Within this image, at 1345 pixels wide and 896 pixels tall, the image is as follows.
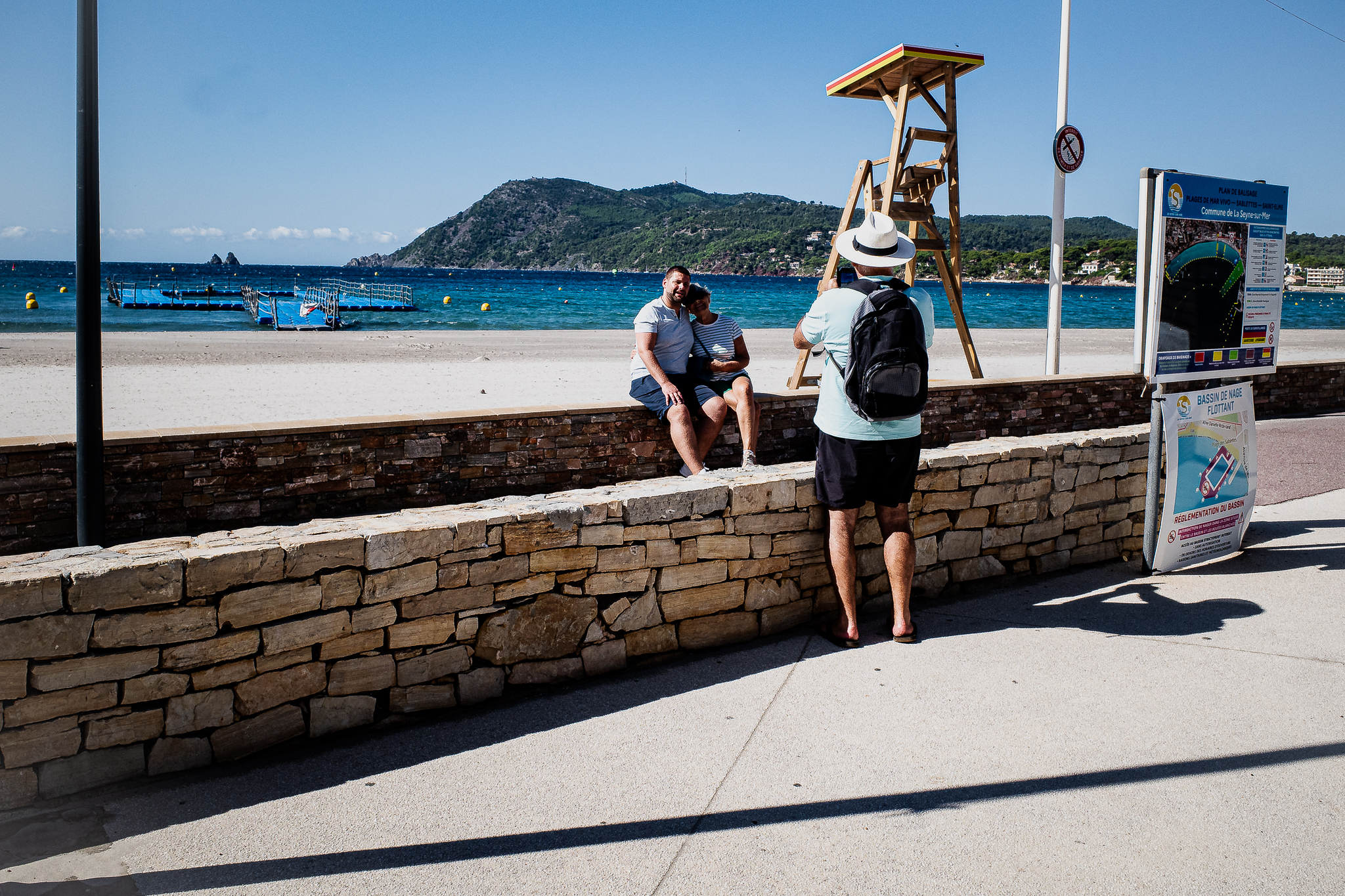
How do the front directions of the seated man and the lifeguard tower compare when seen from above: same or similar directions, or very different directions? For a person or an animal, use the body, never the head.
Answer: very different directions

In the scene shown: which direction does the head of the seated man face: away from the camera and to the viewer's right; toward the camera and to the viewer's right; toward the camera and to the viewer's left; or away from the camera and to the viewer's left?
toward the camera and to the viewer's right

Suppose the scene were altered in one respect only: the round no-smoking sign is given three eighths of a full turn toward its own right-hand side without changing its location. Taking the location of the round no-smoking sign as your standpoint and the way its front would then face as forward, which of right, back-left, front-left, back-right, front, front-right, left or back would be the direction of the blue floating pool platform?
front-right

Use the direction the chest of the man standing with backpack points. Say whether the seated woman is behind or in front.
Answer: in front

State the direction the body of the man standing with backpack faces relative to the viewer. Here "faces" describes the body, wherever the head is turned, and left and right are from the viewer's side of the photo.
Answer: facing away from the viewer and to the left of the viewer

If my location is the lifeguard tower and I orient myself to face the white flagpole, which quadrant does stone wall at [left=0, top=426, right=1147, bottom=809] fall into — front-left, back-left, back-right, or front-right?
back-right

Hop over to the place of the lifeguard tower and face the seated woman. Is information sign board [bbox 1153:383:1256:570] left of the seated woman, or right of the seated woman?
left

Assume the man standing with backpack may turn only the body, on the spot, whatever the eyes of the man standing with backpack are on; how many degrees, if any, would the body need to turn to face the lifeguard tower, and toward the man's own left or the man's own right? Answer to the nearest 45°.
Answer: approximately 45° to the man's own right

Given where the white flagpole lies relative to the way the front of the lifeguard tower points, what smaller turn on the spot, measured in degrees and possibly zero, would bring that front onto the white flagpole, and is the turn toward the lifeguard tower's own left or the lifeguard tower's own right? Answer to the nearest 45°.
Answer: approximately 90° to the lifeguard tower's own right

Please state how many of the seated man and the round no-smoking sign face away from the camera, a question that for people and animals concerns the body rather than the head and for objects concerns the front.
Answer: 0

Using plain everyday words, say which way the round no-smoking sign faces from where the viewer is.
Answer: facing the viewer and to the right of the viewer

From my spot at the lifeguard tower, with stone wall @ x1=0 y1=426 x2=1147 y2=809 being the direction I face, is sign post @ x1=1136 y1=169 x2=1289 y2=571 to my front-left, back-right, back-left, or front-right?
front-left

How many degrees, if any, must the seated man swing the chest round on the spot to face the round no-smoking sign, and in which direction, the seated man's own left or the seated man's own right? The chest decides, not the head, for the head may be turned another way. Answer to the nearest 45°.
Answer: approximately 90° to the seated man's own left

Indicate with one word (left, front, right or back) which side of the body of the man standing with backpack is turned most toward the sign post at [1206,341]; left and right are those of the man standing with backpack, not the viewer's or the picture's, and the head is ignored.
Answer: right

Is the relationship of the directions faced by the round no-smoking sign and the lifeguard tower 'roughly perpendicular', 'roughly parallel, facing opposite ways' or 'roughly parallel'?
roughly parallel, facing opposite ways
